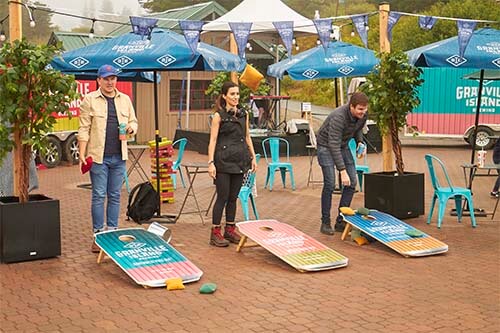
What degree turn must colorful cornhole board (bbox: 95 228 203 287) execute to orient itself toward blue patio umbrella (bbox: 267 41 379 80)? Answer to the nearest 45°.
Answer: approximately 90° to its left

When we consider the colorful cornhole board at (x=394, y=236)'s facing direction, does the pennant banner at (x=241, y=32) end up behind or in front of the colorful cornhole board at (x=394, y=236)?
behind

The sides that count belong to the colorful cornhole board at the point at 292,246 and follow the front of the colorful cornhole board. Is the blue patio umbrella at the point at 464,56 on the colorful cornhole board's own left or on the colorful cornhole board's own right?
on the colorful cornhole board's own left

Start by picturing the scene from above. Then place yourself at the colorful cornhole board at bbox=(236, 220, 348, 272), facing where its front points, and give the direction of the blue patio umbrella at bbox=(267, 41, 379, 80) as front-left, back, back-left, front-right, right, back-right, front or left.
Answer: back-left

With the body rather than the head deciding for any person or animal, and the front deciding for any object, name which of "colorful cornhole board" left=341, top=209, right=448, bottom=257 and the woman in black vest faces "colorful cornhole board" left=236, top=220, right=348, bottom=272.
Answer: the woman in black vest

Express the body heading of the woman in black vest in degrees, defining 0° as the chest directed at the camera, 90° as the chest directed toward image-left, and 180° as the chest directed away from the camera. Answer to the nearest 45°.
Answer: approximately 315°

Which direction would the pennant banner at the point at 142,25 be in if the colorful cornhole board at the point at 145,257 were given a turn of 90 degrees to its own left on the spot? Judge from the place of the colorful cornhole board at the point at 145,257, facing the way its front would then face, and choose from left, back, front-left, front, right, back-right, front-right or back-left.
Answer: front-left

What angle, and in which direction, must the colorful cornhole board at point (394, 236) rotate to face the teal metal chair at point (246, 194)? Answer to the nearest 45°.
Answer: approximately 180°
